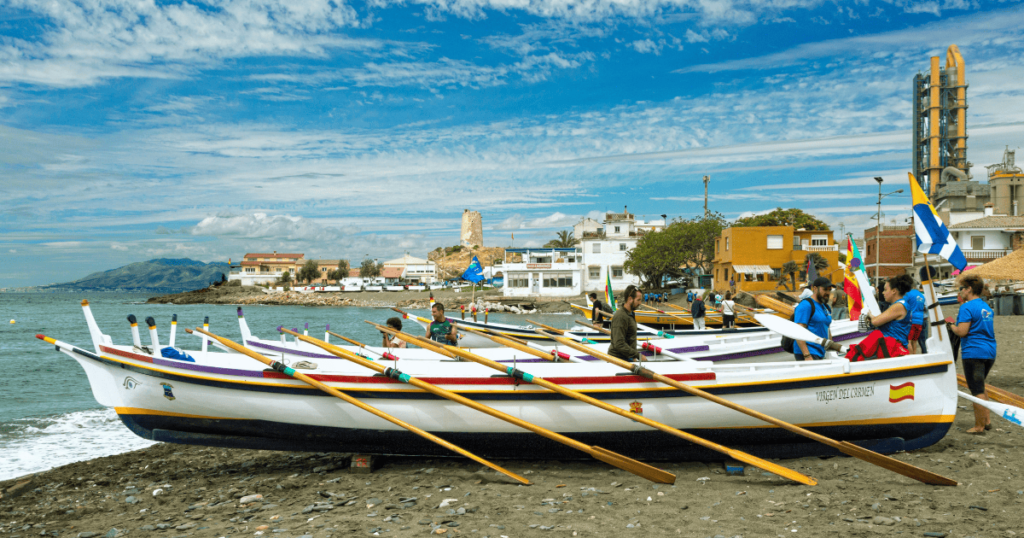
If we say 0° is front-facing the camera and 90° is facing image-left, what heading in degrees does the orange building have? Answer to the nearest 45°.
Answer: approximately 0°

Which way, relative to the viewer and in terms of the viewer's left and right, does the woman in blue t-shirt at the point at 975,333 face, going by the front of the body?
facing away from the viewer and to the left of the viewer

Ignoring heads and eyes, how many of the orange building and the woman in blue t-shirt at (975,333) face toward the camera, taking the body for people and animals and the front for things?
1

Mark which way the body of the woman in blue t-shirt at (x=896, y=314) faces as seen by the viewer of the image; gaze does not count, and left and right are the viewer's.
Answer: facing to the left of the viewer

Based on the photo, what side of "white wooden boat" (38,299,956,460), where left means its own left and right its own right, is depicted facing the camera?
left

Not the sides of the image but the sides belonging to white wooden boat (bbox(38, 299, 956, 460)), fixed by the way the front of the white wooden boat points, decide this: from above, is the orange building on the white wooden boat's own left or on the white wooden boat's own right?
on the white wooden boat's own right
